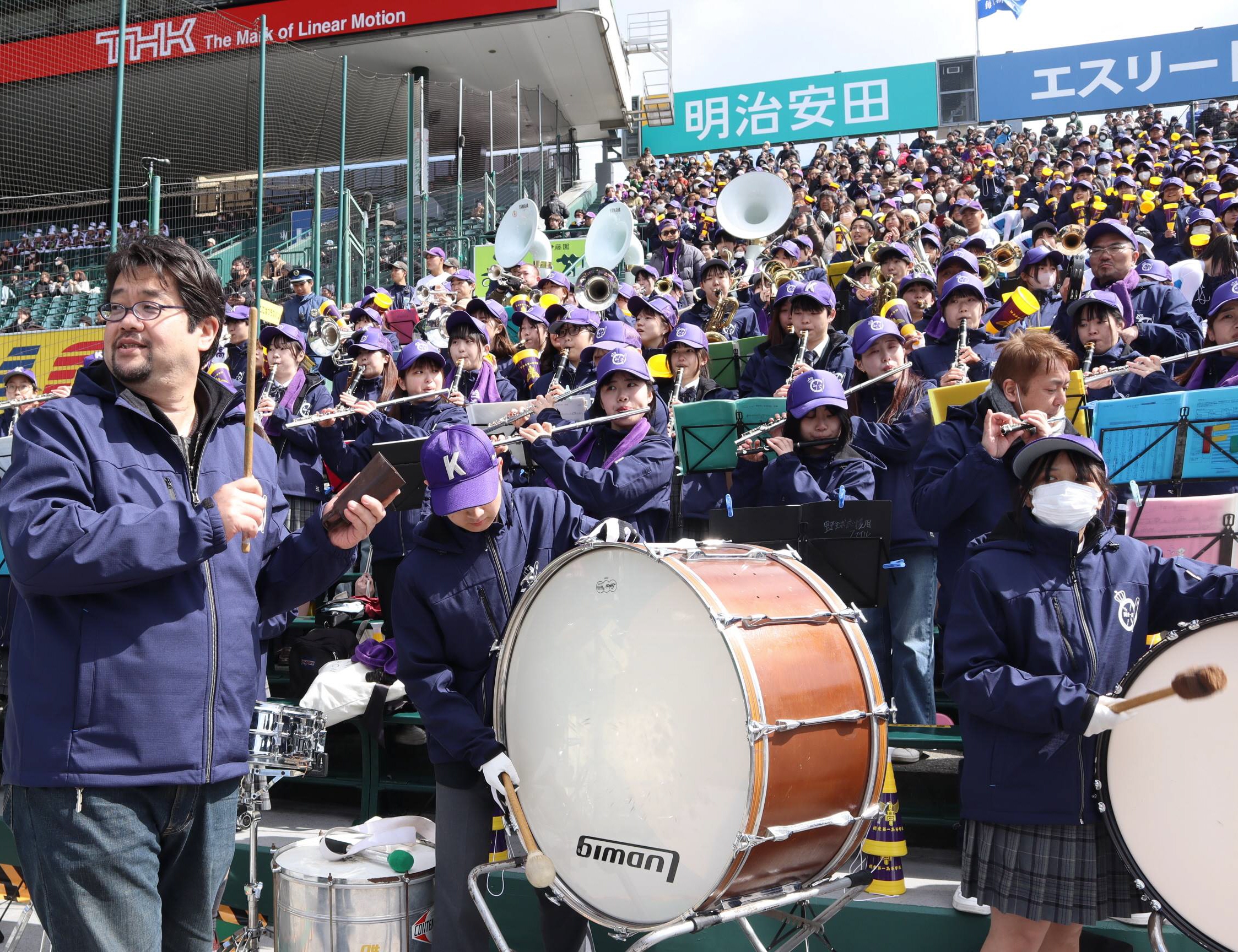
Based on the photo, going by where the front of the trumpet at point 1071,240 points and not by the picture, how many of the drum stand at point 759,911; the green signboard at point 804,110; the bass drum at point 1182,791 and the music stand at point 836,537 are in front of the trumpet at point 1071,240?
3

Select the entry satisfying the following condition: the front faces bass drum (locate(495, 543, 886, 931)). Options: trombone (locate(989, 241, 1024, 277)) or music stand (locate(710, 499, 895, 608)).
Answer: the trombone

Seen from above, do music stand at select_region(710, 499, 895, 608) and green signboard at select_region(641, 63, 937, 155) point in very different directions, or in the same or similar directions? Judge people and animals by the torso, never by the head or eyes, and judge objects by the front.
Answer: very different directions

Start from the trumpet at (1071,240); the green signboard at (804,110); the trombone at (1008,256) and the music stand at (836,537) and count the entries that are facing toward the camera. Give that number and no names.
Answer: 3

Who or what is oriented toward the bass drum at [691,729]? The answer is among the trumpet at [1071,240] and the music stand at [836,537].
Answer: the trumpet

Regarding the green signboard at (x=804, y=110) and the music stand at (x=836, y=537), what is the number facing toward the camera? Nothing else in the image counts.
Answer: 1

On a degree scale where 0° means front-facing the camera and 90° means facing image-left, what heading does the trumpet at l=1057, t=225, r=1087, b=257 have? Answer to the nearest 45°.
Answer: approximately 0°

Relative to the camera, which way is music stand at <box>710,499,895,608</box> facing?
away from the camera

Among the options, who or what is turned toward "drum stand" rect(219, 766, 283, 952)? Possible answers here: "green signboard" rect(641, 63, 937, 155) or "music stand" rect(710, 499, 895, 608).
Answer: the green signboard

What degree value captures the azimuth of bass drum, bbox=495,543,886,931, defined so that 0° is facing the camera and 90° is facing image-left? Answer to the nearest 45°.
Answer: approximately 45°

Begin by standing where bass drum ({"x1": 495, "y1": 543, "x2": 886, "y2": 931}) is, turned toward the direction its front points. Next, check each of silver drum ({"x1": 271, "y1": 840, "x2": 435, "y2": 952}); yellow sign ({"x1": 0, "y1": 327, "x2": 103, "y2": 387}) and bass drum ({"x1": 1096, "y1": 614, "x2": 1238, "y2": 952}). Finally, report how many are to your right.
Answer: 2

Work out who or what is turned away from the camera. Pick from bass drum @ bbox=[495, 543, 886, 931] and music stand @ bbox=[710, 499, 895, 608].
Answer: the music stand
